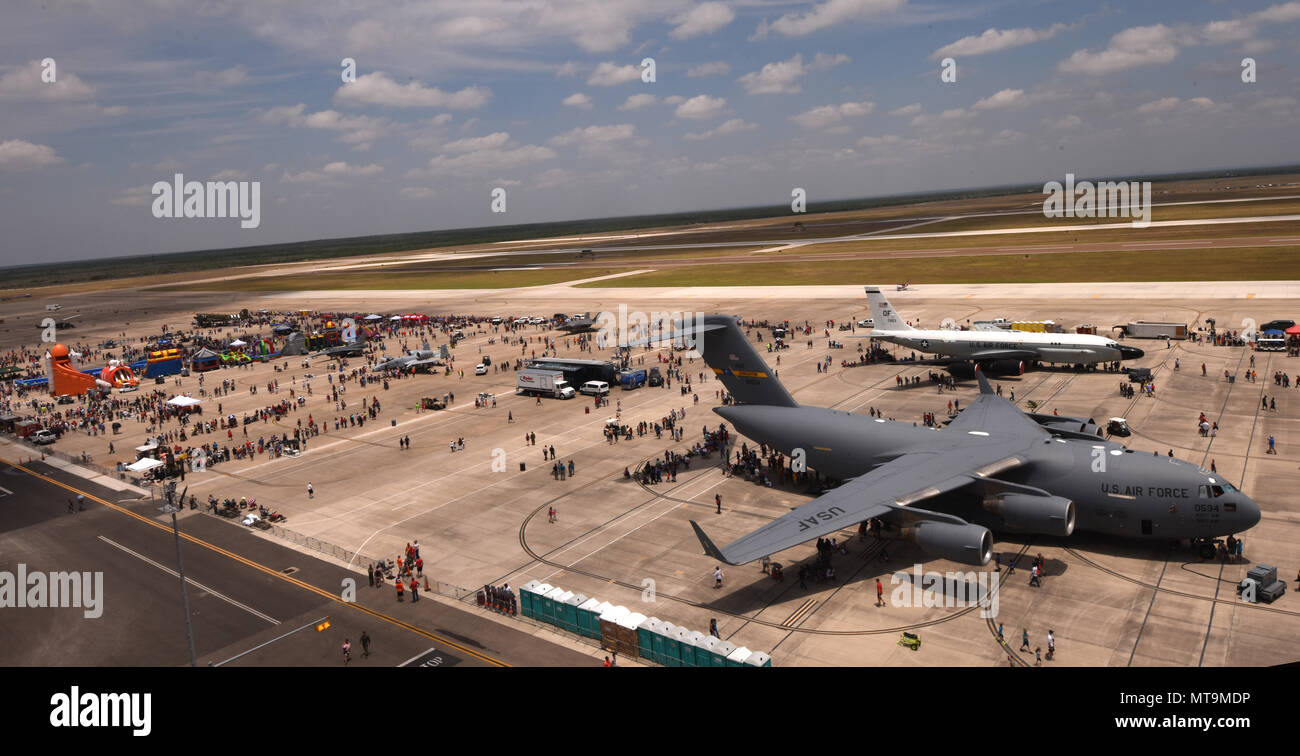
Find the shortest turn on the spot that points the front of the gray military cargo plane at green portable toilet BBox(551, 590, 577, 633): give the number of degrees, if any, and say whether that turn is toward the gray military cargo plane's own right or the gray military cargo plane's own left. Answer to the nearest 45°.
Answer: approximately 90° to the gray military cargo plane's own right

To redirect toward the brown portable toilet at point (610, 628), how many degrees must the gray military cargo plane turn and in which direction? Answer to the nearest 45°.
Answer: approximately 90° to its right

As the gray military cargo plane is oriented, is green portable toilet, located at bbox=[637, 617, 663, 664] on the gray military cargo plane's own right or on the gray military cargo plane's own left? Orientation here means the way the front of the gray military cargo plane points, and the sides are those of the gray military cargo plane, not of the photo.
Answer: on the gray military cargo plane's own right

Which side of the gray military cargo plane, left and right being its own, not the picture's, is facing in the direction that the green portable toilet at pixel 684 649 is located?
right

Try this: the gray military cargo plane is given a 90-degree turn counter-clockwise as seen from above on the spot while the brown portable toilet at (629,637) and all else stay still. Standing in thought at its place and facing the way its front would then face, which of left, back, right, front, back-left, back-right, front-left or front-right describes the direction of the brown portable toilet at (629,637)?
back

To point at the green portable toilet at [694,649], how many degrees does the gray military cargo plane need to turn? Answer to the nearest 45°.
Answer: approximately 90° to its right

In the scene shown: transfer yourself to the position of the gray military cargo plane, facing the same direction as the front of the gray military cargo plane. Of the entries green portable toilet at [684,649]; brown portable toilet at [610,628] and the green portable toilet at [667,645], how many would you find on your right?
3

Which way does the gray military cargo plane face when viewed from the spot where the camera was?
facing the viewer and to the right of the viewer

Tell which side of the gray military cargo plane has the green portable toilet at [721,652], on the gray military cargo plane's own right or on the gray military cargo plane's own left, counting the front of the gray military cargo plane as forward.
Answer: on the gray military cargo plane's own right

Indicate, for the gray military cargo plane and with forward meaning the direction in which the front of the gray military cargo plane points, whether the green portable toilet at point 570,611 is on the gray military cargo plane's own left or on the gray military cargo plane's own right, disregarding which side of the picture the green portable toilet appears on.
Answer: on the gray military cargo plane's own right

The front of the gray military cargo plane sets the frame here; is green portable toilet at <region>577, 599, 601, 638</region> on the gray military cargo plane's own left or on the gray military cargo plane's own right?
on the gray military cargo plane's own right
